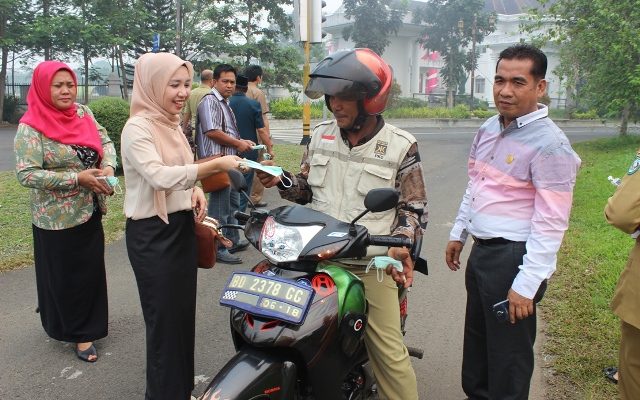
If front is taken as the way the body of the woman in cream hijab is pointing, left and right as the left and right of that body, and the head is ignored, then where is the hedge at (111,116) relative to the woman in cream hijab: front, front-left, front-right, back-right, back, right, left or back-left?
back-left

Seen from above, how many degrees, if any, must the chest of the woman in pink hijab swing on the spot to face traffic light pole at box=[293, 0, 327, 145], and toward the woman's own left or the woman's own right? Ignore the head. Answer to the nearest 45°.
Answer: approximately 90° to the woman's own left

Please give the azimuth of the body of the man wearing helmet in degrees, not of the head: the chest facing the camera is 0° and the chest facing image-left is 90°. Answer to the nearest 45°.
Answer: approximately 45°

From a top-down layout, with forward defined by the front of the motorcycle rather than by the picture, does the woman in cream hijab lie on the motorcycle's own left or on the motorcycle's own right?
on the motorcycle's own right

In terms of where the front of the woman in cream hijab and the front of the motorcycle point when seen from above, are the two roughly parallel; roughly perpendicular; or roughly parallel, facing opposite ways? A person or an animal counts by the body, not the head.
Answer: roughly perpendicular

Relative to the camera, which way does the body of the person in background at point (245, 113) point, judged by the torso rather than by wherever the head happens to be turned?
away from the camera

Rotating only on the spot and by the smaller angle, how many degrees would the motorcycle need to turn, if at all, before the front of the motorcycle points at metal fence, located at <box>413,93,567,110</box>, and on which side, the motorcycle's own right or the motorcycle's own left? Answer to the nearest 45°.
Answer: approximately 135° to the motorcycle's own right

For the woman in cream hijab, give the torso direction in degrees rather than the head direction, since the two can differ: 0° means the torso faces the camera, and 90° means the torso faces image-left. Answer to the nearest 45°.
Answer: approximately 315°

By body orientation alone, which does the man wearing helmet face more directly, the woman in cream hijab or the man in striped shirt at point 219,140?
the woman in cream hijab

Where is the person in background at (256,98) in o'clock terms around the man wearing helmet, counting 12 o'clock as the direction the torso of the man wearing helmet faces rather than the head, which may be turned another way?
The person in background is roughly at 4 o'clock from the man wearing helmet.

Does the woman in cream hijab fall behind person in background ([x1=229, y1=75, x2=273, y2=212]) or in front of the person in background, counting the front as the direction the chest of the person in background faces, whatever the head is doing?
behind

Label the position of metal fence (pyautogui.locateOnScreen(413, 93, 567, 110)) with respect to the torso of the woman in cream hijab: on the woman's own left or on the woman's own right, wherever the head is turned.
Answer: on the woman's own left

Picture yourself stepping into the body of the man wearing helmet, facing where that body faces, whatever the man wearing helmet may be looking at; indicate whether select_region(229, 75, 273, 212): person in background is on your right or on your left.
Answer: on your right

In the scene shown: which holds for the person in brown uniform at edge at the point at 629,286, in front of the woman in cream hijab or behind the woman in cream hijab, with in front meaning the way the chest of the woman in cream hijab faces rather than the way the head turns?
in front

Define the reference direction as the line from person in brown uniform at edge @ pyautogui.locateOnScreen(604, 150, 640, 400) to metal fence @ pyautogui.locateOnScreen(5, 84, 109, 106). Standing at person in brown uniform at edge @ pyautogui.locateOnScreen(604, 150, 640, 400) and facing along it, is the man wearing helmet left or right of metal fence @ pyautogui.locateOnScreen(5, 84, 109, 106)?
left
